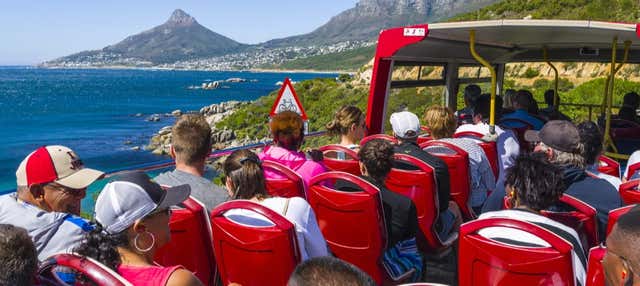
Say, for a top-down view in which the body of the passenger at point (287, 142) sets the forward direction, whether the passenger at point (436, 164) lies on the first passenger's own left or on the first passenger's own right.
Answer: on the first passenger's own right

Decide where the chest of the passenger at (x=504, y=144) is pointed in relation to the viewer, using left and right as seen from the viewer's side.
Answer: facing away from the viewer

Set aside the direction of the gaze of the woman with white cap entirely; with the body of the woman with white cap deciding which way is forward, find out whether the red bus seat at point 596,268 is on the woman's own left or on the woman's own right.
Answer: on the woman's own right

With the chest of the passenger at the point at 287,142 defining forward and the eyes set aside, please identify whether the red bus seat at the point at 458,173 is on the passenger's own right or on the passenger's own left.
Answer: on the passenger's own right

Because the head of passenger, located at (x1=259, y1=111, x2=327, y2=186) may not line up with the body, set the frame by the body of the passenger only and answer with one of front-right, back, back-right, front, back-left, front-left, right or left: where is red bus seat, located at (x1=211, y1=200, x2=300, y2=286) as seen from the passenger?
back

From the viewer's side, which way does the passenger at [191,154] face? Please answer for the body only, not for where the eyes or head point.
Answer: away from the camera

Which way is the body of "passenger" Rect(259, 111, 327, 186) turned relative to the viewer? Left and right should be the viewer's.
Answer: facing away from the viewer

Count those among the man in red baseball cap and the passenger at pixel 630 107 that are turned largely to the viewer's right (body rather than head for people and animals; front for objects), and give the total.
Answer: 1

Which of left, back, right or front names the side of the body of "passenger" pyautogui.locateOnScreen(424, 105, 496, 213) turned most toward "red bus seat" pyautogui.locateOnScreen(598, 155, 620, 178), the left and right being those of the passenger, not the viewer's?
right

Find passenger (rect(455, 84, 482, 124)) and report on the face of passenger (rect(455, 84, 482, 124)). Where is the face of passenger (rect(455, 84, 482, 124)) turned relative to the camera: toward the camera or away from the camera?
away from the camera

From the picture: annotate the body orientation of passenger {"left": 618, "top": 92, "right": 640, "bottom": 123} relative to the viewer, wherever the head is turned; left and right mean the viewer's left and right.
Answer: facing away from the viewer

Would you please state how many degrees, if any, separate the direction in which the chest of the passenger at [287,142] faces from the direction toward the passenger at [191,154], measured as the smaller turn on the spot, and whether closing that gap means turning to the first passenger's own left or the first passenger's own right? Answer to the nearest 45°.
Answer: approximately 135° to the first passenger's own left

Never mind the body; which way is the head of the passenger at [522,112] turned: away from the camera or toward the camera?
away from the camera

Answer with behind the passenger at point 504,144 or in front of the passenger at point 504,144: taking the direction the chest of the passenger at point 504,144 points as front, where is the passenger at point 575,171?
behind

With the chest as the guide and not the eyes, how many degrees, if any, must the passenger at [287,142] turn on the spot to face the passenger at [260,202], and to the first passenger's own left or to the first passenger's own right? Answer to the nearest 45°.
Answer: approximately 180°
